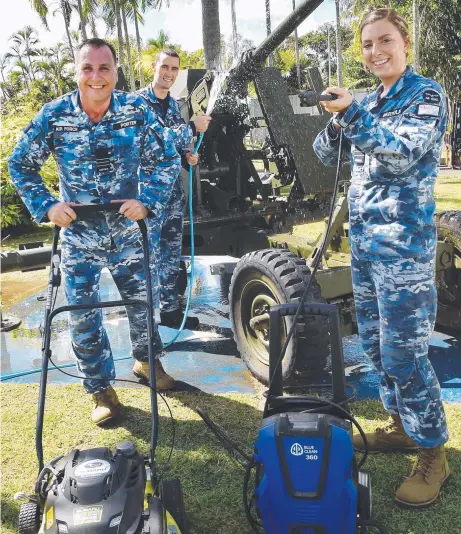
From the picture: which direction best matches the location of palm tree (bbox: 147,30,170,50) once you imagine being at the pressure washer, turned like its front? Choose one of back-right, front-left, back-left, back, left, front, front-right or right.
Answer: back

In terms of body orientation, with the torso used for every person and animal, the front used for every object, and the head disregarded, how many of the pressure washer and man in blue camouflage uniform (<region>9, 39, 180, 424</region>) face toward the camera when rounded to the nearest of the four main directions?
2

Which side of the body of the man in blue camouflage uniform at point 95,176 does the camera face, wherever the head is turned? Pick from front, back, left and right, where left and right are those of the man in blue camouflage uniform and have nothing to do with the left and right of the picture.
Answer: front

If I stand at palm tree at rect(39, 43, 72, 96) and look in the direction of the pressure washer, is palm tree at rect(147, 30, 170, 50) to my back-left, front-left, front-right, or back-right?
front-left

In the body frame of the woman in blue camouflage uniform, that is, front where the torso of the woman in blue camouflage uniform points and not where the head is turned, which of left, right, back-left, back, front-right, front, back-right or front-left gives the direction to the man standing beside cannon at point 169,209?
right

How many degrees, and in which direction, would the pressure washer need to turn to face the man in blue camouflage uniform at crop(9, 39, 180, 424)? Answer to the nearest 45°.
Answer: approximately 135° to its right

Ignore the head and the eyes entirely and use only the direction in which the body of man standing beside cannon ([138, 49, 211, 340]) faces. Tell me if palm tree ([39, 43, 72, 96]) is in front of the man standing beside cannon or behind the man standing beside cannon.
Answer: behind

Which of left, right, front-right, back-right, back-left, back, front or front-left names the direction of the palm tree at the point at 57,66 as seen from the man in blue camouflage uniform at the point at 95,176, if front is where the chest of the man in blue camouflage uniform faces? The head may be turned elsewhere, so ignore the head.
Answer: back

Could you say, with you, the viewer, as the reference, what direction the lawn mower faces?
facing the viewer

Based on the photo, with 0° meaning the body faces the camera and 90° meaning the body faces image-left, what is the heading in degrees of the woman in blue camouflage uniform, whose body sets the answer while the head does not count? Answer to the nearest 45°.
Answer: approximately 45°

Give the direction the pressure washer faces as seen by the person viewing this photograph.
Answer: facing the viewer
